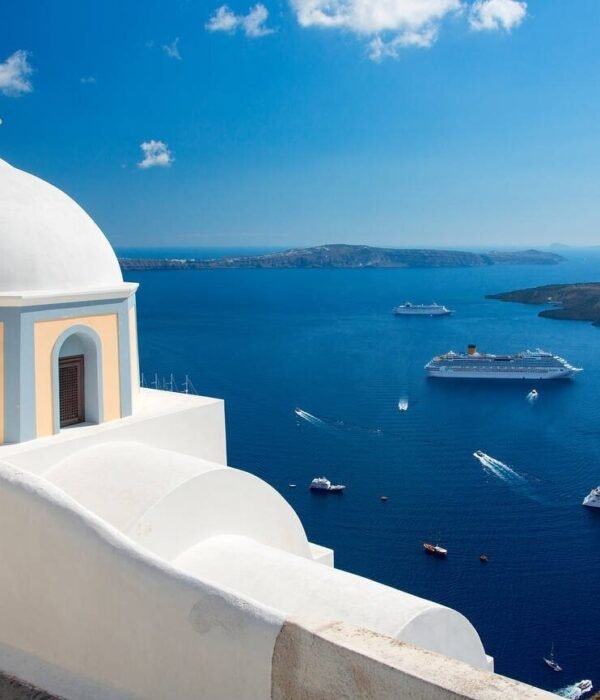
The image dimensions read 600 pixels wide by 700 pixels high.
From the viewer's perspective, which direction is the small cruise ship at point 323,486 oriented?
to the viewer's right

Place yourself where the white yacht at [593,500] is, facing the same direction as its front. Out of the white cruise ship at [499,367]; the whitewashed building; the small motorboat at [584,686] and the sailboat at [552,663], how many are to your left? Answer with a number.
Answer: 3

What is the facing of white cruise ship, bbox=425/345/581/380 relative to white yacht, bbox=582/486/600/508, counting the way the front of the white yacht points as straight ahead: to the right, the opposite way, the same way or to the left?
the opposite way

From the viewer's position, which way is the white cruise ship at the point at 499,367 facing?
facing to the right of the viewer

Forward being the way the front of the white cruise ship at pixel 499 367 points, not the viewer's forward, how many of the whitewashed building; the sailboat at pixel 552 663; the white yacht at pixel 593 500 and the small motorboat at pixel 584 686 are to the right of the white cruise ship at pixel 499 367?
4

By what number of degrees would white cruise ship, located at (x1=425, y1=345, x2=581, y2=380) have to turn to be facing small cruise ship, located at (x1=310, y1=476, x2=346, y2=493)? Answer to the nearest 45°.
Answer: approximately 90° to its right

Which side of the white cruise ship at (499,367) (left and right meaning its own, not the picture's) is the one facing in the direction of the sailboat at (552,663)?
right

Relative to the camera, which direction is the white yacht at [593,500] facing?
to the viewer's left

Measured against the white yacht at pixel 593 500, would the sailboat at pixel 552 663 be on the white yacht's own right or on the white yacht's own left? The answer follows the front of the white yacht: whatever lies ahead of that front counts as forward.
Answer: on the white yacht's own left

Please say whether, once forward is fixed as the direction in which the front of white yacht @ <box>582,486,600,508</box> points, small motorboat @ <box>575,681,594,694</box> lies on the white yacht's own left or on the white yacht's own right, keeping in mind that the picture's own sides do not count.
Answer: on the white yacht's own left

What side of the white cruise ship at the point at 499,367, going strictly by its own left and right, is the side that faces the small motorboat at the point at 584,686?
right

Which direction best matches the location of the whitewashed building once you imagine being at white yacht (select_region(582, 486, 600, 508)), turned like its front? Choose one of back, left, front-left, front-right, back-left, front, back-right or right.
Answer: left

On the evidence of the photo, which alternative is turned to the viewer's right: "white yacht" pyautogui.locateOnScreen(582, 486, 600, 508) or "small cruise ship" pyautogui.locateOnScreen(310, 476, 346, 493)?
the small cruise ship

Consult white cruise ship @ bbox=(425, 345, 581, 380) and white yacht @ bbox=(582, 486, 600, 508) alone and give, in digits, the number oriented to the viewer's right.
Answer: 1

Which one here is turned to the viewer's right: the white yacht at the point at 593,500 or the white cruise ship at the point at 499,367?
the white cruise ship
